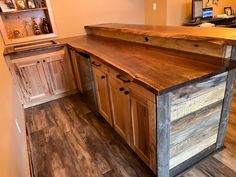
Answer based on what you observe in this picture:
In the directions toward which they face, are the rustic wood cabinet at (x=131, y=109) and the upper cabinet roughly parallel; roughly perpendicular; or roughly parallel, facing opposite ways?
roughly perpendicular

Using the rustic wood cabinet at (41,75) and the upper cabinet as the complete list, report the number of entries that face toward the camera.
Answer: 2

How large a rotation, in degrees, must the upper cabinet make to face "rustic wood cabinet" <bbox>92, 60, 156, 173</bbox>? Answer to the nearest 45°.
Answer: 0° — it already faces it

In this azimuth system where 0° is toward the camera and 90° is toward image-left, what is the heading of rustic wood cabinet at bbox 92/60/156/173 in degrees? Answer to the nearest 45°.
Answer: approximately 45°

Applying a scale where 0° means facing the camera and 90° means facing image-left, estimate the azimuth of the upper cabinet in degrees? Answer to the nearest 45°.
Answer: approximately 0°

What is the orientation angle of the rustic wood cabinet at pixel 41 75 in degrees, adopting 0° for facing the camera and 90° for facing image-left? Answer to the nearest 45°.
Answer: approximately 0°

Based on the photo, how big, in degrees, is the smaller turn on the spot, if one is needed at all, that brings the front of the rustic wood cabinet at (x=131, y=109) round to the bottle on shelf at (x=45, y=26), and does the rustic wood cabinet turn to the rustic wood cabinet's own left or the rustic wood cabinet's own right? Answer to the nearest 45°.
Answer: approximately 90° to the rustic wood cabinet's own right

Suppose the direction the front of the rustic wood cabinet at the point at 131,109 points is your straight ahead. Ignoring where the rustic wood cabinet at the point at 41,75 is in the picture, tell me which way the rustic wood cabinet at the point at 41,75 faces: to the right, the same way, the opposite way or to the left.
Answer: to the left
